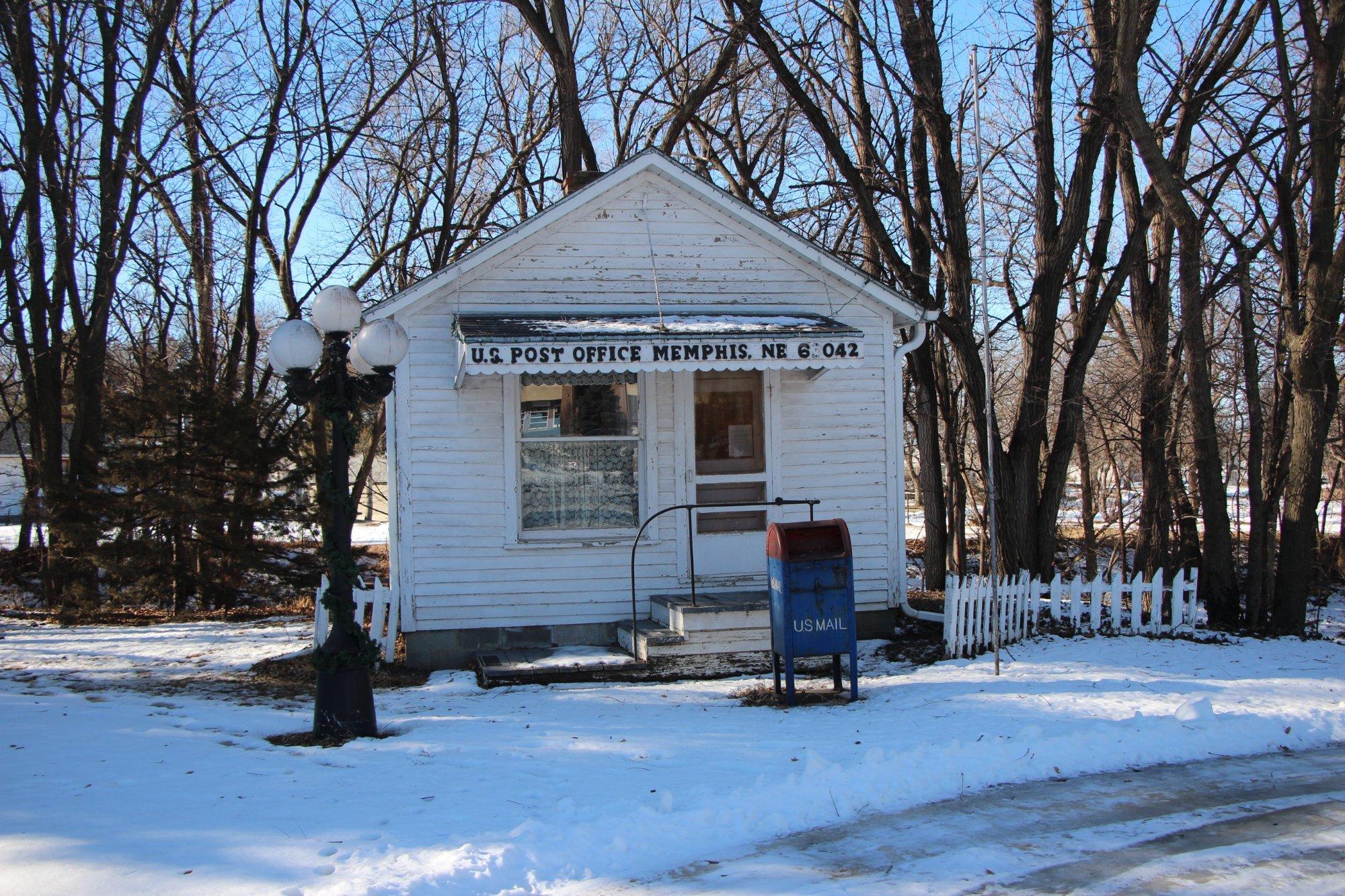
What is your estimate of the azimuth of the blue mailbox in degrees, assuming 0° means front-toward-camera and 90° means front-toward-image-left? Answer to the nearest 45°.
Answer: approximately 0°

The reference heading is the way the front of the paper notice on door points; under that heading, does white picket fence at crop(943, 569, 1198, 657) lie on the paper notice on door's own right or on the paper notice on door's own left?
on the paper notice on door's own left

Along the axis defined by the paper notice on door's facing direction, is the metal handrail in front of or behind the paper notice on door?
in front

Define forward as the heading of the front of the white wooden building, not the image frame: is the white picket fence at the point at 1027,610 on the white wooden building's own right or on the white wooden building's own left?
on the white wooden building's own left

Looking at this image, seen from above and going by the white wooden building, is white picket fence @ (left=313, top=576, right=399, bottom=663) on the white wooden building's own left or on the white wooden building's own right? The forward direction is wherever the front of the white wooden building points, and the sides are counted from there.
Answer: on the white wooden building's own right
